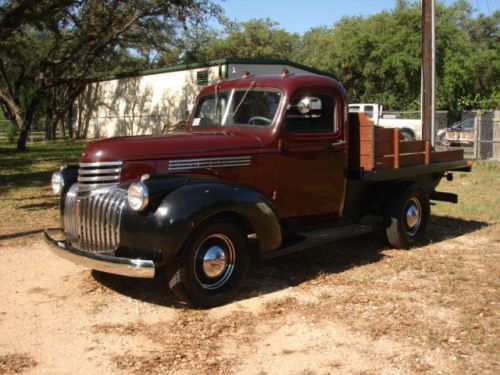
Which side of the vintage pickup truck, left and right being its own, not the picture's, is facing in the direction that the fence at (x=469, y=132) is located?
back

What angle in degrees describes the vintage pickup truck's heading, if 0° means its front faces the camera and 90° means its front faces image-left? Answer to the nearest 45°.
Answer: approximately 45°

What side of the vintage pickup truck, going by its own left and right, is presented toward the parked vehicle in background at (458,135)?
back

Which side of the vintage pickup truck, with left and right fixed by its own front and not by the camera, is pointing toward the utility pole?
back

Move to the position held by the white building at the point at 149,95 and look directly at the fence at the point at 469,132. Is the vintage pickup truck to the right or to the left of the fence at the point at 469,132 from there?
right

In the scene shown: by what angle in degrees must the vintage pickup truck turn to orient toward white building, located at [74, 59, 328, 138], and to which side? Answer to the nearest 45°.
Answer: approximately 135° to its right
